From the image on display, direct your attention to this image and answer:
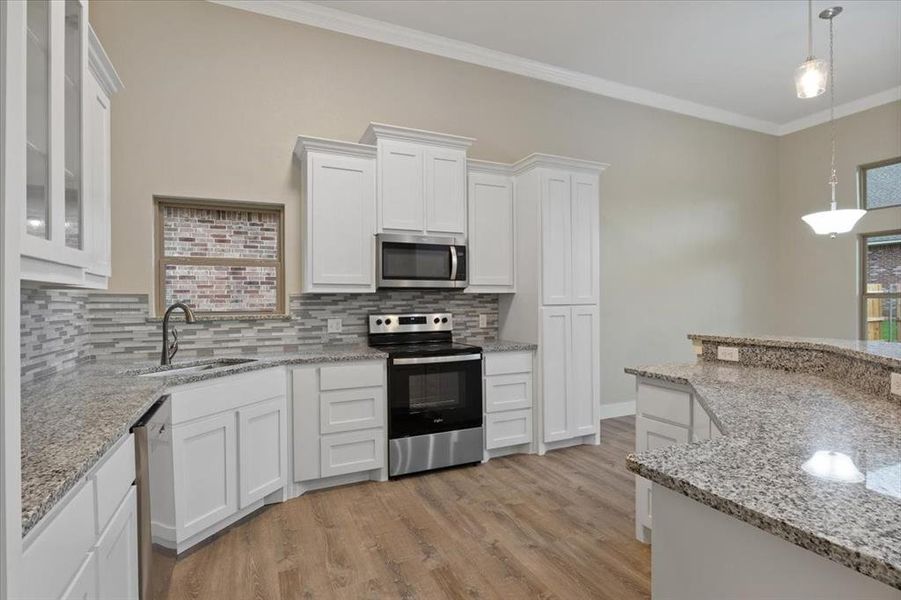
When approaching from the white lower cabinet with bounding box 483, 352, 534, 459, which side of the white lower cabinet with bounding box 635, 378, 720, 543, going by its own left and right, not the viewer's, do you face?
right

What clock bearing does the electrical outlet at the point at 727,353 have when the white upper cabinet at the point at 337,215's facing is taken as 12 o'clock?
The electrical outlet is roughly at 10 o'clock from the white upper cabinet.

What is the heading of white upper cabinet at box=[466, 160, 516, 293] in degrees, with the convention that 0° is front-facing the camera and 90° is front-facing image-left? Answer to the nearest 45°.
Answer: approximately 315°

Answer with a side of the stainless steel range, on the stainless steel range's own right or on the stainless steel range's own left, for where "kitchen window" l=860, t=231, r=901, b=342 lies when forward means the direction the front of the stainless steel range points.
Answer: on the stainless steel range's own left

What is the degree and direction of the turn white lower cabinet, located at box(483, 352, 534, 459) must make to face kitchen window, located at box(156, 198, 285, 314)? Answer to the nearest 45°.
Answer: approximately 135° to its right

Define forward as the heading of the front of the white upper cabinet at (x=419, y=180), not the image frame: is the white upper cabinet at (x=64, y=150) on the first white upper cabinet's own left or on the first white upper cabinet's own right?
on the first white upper cabinet's own right
